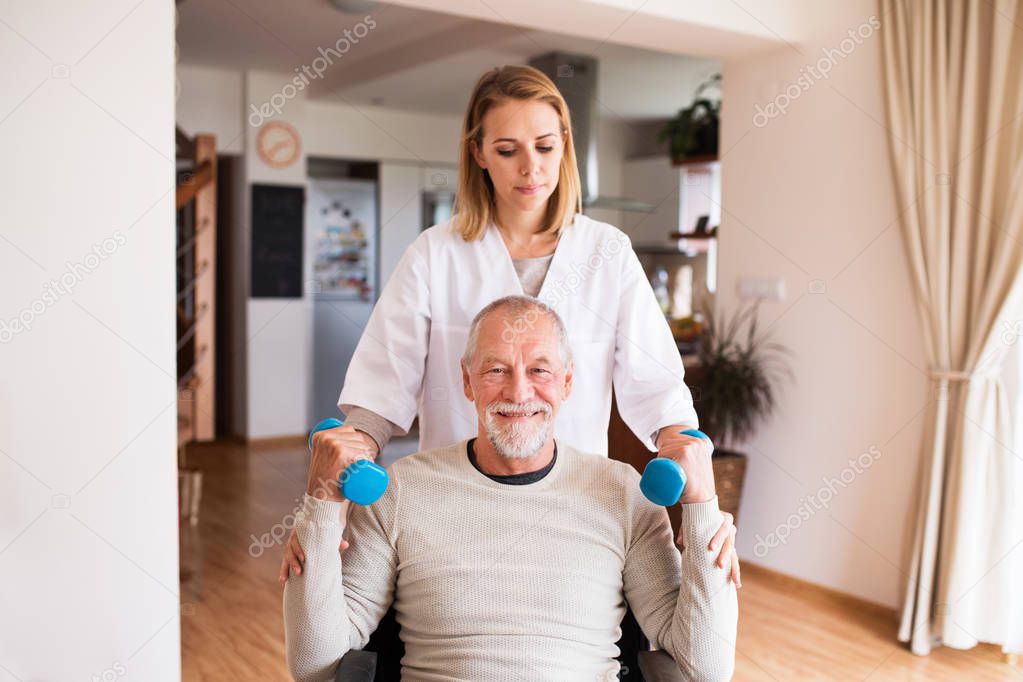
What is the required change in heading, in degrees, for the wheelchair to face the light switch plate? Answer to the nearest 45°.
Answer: approximately 135° to its left

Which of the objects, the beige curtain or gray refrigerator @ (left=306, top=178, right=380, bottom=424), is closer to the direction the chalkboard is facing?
the beige curtain

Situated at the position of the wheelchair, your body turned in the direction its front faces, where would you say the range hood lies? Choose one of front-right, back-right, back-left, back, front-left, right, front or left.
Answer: back

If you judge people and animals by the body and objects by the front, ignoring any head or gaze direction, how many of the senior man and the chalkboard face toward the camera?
2

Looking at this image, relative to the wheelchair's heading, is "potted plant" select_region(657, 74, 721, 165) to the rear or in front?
to the rear

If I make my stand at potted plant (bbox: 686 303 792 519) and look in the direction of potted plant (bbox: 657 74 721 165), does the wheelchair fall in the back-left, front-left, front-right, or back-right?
back-left
